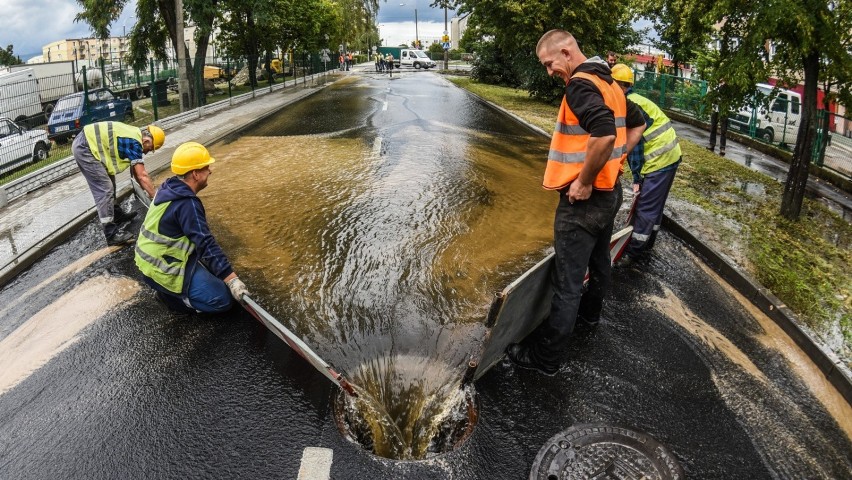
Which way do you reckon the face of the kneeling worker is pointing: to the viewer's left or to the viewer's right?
to the viewer's right

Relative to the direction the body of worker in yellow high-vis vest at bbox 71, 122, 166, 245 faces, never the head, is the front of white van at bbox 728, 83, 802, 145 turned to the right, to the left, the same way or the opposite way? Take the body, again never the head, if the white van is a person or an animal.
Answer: the opposite way

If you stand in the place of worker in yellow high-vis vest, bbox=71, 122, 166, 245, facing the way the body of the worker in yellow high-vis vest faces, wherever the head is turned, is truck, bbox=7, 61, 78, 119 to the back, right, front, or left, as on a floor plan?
left

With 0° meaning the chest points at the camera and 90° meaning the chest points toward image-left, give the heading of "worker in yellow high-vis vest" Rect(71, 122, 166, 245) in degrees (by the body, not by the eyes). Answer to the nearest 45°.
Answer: approximately 270°

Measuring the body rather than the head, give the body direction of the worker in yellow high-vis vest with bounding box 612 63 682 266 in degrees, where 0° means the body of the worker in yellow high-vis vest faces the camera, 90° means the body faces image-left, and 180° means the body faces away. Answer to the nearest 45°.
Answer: approximately 90°

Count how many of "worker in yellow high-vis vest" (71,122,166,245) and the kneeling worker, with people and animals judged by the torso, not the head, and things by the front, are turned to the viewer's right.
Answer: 2

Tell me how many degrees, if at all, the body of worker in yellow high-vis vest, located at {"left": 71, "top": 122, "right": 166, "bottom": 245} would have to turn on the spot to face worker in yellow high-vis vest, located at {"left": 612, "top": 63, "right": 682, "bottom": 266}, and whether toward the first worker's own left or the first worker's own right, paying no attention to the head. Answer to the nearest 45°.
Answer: approximately 45° to the first worker's own right

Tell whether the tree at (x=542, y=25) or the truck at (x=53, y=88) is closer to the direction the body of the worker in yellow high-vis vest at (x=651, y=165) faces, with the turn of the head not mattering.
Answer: the truck

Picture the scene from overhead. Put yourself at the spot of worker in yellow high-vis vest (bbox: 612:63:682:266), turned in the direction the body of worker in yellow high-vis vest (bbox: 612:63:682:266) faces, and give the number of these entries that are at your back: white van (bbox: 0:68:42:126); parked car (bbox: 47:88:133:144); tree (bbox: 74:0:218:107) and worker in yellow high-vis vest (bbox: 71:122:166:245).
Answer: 0

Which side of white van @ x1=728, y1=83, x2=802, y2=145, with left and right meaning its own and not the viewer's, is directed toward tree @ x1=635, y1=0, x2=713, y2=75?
front

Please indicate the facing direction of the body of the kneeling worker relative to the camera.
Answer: to the viewer's right

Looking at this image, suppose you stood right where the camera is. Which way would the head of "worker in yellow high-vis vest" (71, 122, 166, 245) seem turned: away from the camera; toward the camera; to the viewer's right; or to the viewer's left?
to the viewer's right

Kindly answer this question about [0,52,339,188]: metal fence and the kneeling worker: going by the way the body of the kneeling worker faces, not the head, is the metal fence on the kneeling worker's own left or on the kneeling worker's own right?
on the kneeling worker's own left
